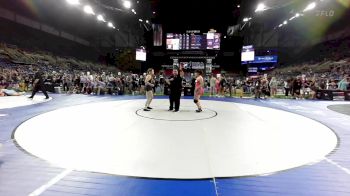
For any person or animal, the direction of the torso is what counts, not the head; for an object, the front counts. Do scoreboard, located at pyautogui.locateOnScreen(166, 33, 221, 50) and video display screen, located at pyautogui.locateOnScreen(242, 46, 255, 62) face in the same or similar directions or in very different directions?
same or similar directions

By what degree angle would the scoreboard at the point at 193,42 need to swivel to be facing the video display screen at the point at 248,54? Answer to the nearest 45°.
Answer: approximately 135° to its left

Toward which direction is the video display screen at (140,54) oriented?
toward the camera

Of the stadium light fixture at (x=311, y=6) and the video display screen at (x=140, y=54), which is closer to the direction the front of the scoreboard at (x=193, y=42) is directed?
the stadium light fixture

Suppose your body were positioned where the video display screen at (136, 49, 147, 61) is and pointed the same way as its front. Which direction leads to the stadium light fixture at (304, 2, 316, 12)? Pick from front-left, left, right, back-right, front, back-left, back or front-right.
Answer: front-left

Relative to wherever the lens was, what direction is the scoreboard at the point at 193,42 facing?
facing the viewer

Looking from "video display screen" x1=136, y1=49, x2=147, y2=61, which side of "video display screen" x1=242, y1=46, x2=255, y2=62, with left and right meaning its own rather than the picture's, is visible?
right

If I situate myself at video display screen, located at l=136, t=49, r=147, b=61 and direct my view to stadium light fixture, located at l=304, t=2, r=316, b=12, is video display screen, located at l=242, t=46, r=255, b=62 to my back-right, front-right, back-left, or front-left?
front-left

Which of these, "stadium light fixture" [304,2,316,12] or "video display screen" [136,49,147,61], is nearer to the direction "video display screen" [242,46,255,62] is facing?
the stadium light fixture

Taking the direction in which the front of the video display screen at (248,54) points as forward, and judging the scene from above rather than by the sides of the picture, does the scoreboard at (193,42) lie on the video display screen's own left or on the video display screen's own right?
on the video display screen's own right

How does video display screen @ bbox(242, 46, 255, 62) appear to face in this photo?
toward the camera
